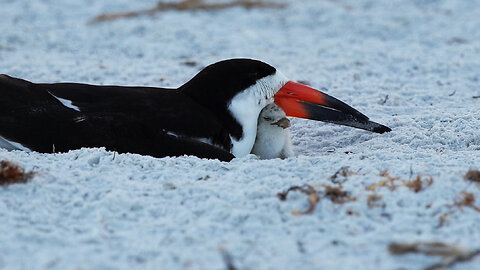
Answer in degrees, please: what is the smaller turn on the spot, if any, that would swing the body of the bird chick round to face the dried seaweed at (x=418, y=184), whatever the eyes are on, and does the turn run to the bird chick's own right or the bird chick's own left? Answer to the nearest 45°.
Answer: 0° — it already faces it

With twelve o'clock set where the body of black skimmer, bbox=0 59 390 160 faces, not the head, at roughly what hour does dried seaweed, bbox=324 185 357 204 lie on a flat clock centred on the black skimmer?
The dried seaweed is roughly at 2 o'clock from the black skimmer.

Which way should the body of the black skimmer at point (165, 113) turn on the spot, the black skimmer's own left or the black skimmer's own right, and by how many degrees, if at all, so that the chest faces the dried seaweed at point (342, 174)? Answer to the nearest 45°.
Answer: approximately 45° to the black skimmer's own right

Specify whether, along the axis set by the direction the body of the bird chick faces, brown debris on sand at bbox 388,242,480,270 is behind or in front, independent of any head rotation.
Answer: in front

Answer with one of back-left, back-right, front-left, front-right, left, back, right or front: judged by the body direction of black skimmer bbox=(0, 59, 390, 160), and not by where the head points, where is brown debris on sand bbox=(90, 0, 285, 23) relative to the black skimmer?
left

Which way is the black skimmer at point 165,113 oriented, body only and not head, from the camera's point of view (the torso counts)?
to the viewer's right

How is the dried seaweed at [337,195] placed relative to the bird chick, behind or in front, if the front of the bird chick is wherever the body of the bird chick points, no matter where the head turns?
in front

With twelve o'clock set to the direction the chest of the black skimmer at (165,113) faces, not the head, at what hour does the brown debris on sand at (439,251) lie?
The brown debris on sand is roughly at 2 o'clock from the black skimmer.

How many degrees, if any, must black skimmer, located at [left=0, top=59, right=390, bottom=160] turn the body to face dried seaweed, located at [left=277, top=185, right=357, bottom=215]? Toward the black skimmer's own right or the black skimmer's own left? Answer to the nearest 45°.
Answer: approximately 45° to the black skimmer's own right
